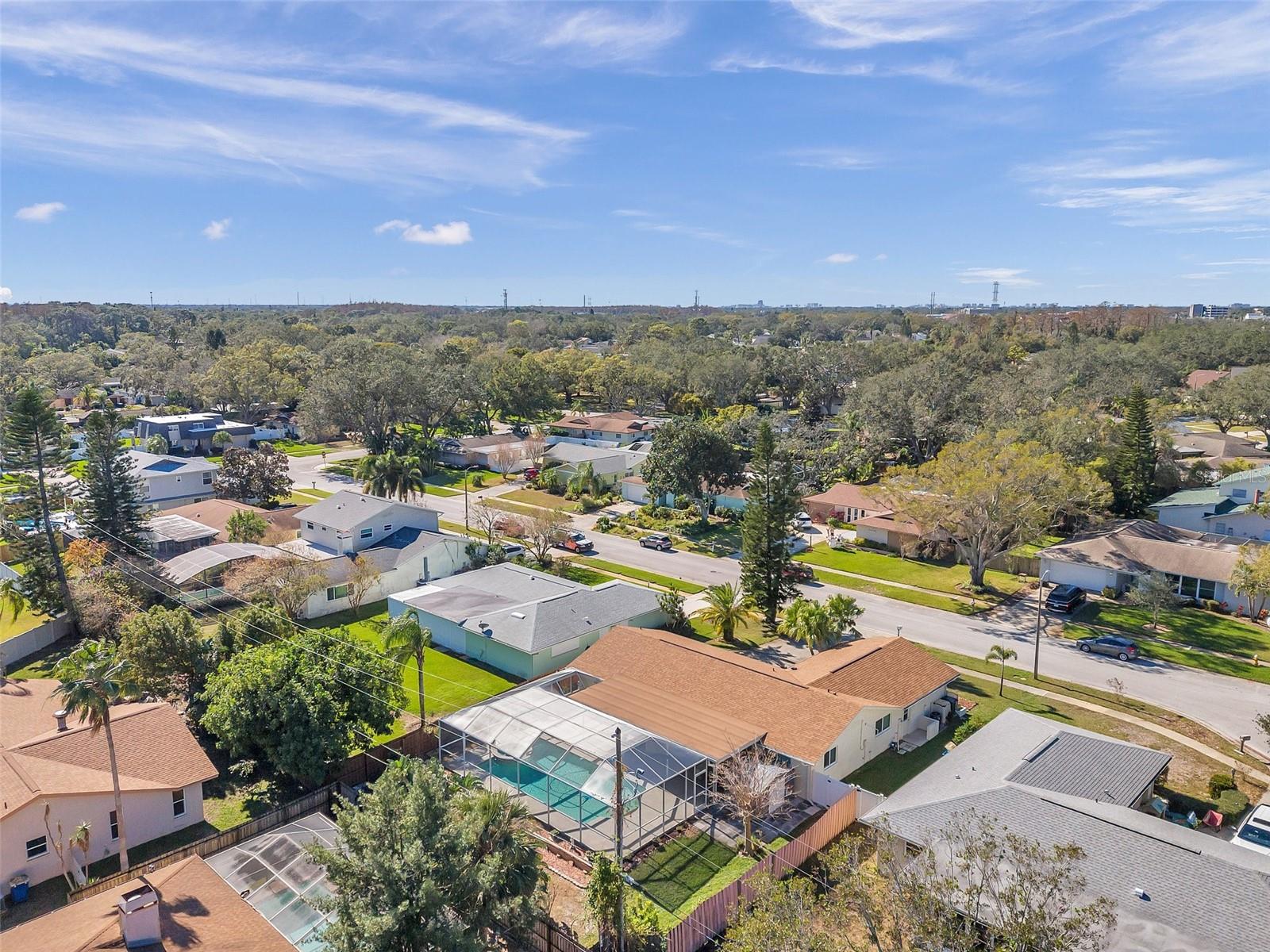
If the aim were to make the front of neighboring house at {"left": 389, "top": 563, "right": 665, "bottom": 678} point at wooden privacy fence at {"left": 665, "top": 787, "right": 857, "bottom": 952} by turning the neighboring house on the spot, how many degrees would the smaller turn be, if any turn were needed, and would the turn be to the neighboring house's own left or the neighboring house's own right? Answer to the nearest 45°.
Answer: approximately 135° to the neighboring house's own right

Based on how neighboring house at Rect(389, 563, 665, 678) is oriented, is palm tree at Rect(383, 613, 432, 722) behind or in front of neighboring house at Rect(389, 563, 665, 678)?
behind

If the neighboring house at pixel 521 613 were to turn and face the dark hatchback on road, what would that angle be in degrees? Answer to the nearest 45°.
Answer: approximately 45° to its right

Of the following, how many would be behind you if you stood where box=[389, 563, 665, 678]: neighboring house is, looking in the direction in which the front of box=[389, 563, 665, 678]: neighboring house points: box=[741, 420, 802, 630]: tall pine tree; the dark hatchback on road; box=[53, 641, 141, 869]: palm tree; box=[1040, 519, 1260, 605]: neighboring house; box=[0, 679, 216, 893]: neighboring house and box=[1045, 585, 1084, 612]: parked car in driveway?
2

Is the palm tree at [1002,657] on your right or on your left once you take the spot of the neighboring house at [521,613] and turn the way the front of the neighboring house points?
on your right

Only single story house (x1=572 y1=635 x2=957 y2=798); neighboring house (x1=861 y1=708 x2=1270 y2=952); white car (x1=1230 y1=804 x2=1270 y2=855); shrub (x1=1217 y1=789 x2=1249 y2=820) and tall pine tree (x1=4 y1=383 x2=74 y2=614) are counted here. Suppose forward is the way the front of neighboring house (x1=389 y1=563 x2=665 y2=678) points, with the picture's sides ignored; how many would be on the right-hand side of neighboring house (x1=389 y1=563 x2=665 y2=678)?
4

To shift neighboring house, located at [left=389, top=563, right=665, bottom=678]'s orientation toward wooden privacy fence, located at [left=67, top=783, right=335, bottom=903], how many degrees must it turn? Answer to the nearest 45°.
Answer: approximately 180°

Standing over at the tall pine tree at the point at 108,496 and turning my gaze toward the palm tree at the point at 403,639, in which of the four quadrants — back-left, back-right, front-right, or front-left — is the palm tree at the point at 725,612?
front-left

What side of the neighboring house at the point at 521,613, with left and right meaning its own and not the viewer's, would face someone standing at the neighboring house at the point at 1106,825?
right

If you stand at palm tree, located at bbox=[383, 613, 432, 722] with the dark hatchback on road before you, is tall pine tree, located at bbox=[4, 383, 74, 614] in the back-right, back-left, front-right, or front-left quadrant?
back-left

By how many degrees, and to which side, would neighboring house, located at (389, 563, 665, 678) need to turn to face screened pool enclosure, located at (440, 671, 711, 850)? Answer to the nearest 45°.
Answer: approximately 135° to its right

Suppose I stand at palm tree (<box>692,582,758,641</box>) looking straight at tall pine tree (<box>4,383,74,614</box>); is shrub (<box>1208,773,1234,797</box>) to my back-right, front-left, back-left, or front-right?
back-left

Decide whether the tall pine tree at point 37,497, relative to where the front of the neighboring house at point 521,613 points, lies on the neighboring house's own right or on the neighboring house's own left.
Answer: on the neighboring house's own left

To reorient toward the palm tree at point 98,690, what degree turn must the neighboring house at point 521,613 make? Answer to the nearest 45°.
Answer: approximately 180°

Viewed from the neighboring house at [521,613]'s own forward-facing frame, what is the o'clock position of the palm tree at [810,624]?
The palm tree is roughly at 2 o'clock from the neighboring house.

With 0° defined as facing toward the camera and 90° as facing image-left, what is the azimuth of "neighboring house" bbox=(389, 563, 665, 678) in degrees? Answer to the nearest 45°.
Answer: approximately 225°

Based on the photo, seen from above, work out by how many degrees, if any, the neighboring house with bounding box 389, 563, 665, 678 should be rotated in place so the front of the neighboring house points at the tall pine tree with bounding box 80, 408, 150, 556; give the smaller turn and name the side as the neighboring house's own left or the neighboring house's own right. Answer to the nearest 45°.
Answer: approximately 90° to the neighboring house's own left
